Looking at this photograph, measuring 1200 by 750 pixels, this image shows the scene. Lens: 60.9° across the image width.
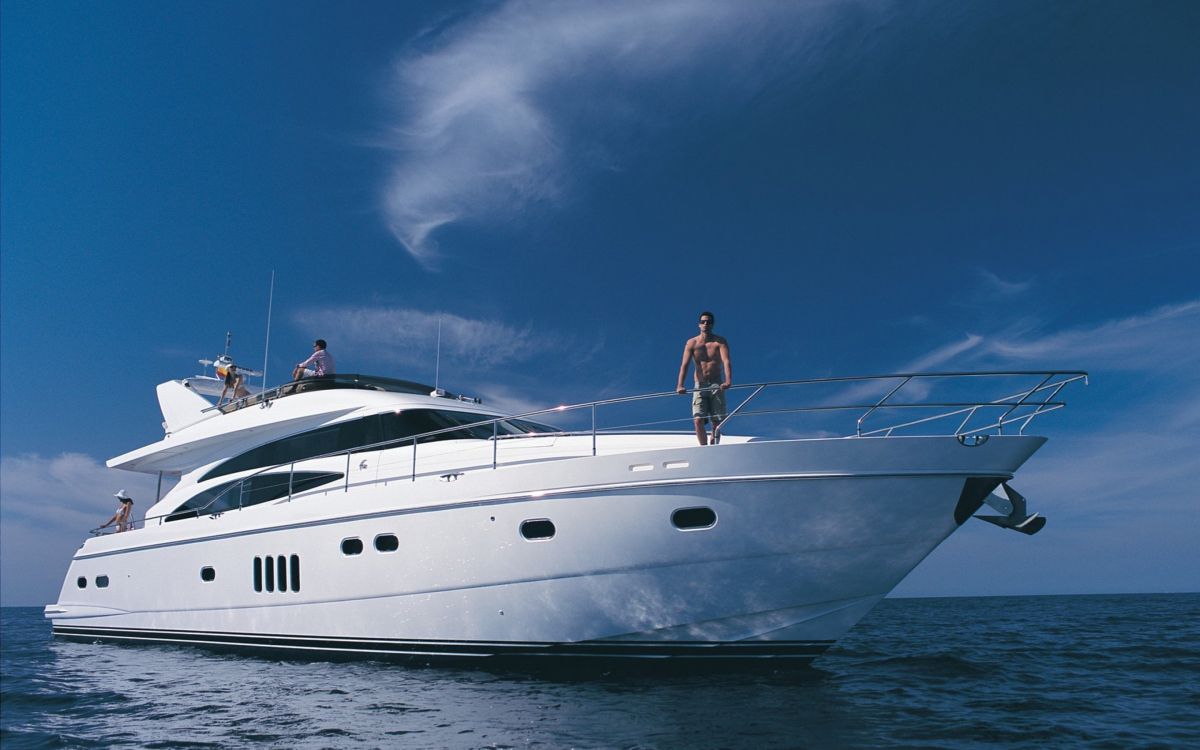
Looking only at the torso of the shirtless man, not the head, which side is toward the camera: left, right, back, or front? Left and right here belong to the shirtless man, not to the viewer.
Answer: front

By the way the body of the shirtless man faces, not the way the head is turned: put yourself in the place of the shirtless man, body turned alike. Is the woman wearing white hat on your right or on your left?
on your right

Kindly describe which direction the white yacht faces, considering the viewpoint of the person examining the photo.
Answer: facing the viewer and to the right of the viewer

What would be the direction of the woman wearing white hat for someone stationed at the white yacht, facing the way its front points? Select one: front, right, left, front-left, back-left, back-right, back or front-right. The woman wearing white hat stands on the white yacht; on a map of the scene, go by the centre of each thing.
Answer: back
